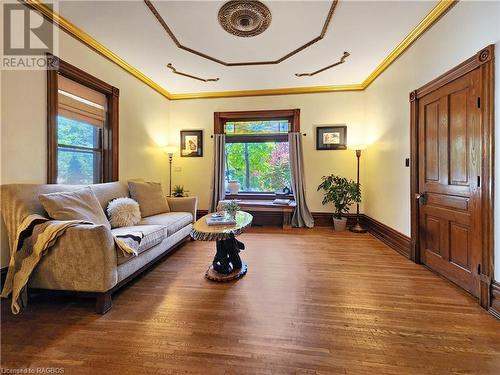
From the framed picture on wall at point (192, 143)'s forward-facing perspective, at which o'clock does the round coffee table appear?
The round coffee table is roughly at 12 o'clock from the framed picture on wall.

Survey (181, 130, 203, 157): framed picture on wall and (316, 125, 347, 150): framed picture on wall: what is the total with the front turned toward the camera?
2

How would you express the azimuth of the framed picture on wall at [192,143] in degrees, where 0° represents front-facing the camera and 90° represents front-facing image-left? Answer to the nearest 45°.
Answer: approximately 0°

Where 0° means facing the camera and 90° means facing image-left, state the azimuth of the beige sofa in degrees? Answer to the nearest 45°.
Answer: approximately 315°

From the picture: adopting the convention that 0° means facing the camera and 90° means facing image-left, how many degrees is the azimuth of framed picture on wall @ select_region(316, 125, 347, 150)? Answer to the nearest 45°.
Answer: approximately 0°

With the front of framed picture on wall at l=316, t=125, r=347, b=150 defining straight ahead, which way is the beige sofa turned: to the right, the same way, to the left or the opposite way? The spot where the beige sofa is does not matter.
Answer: to the left

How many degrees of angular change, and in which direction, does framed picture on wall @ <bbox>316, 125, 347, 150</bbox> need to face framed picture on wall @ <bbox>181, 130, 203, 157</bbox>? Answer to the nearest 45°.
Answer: approximately 90° to its right
